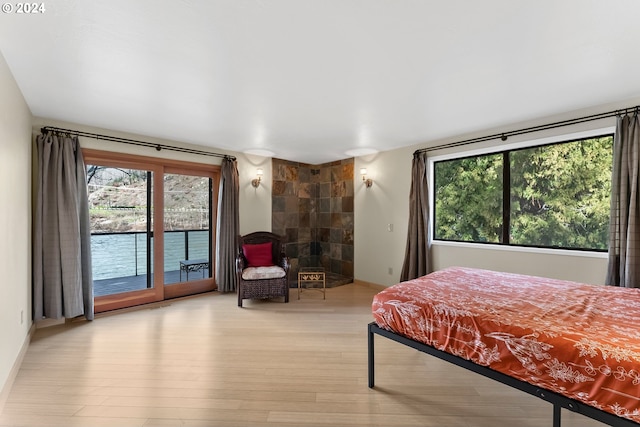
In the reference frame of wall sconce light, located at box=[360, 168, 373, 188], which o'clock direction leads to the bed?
The bed is roughly at 10 o'clock from the wall sconce light.

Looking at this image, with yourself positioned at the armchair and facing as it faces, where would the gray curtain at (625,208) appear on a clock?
The gray curtain is roughly at 10 o'clock from the armchair.

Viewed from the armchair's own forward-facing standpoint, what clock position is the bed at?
The bed is roughly at 11 o'clock from the armchair.

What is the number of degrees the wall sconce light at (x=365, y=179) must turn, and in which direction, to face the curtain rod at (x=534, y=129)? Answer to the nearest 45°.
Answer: approximately 90° to its left

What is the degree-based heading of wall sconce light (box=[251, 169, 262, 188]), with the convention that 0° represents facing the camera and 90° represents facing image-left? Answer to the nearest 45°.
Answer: approximately 315°

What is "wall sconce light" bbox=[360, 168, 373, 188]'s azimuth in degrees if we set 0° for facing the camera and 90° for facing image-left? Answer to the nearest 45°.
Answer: approximately 45°

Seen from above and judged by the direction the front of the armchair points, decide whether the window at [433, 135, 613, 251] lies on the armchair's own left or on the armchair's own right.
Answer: on the armchair's own left

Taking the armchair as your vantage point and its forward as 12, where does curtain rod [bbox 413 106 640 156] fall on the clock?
The curtain rod is roughly at 10 o'clock from the armchair.
